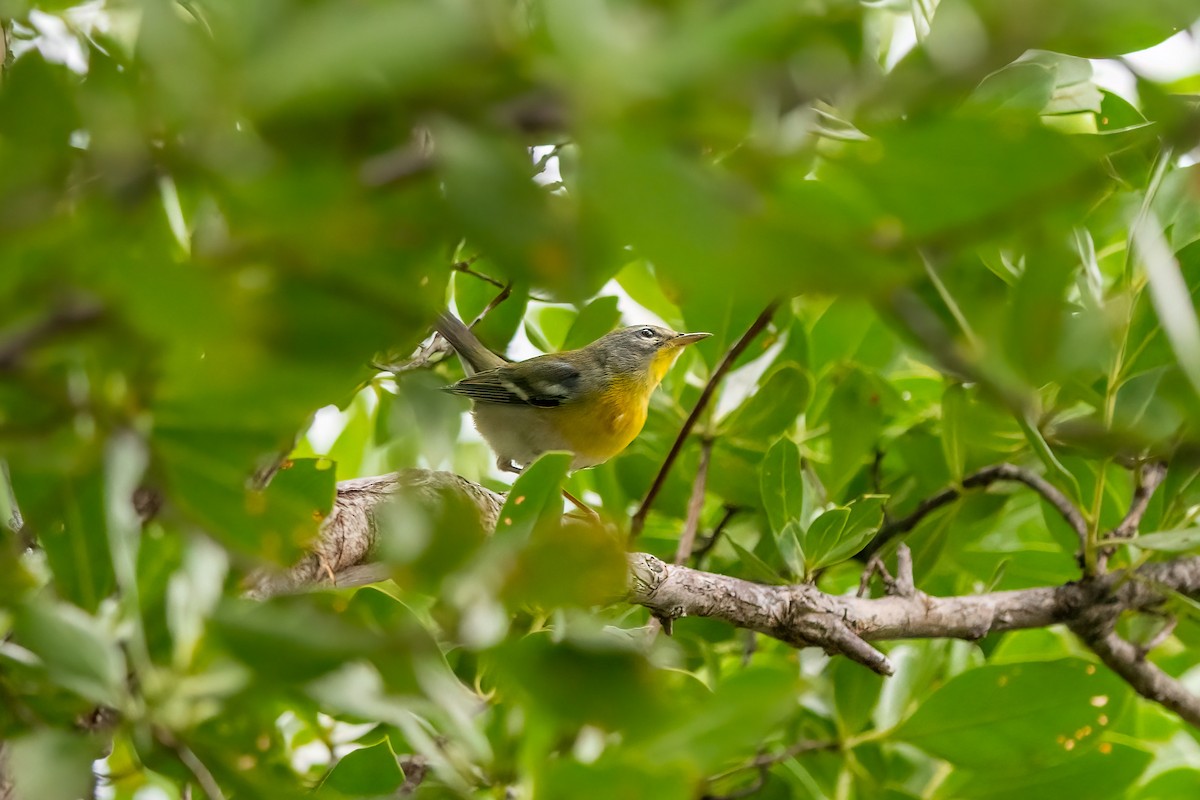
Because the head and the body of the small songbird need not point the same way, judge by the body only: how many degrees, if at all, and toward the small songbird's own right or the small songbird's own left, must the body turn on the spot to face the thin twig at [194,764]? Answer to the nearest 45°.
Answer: approximately 90° to the small songbird's own right

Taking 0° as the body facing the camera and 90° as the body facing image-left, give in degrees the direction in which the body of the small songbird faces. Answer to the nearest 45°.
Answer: approximately 270°

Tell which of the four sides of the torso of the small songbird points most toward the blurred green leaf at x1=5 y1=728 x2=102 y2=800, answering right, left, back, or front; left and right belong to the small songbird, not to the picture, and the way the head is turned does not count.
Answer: right

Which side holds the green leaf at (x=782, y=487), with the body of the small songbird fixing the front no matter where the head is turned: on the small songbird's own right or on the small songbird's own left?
on the small songbird's own left

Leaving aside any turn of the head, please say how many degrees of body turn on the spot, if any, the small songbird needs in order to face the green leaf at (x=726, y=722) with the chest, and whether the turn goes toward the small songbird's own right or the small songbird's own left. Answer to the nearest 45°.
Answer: approximately 90° to the small songbird's own right

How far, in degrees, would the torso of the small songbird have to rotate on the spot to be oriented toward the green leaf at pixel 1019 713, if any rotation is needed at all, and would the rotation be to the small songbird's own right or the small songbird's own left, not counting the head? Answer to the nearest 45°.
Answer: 0° — it already faces it

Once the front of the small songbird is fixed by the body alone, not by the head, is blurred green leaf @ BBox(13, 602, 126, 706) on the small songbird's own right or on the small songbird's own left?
on the small songbird's own right
